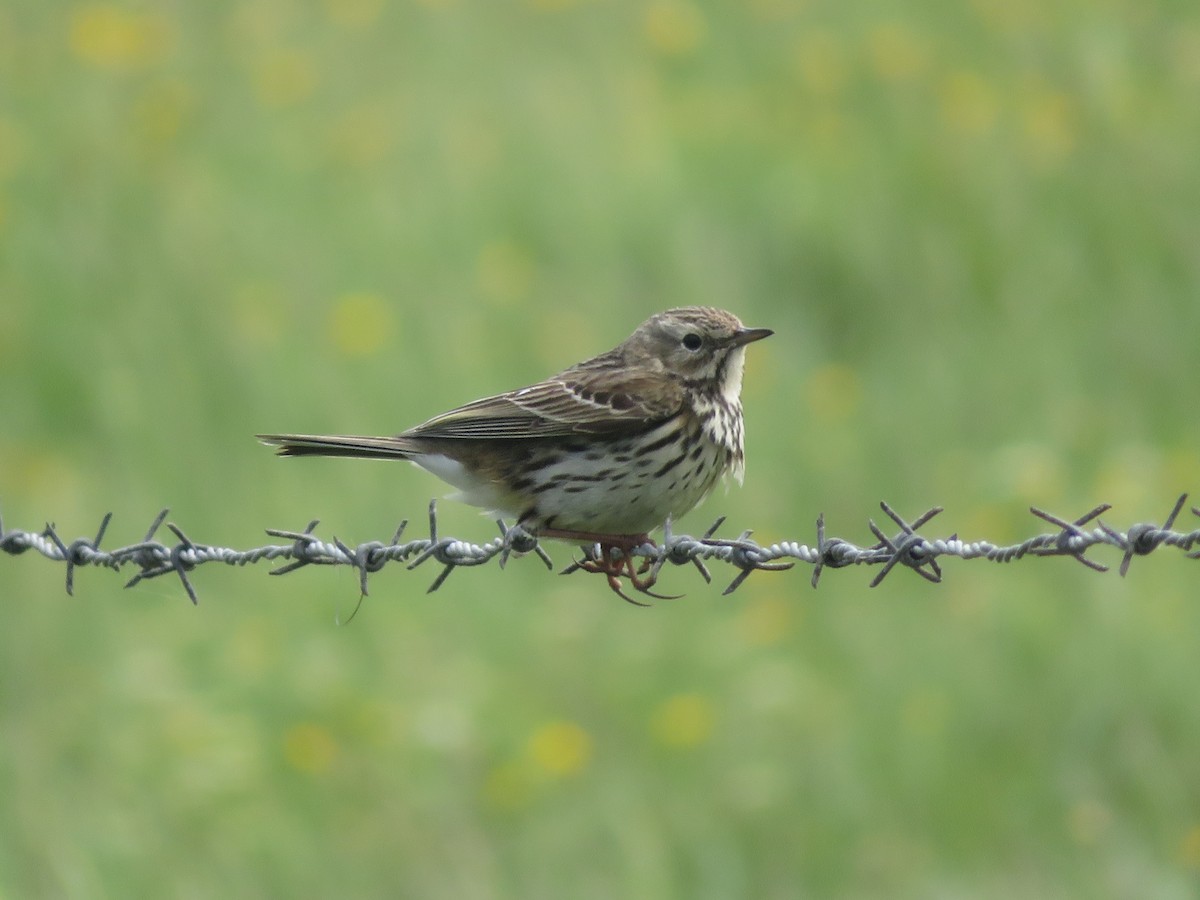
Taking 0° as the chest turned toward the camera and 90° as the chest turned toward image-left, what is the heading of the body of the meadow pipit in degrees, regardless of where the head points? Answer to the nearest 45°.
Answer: approximately 270°
